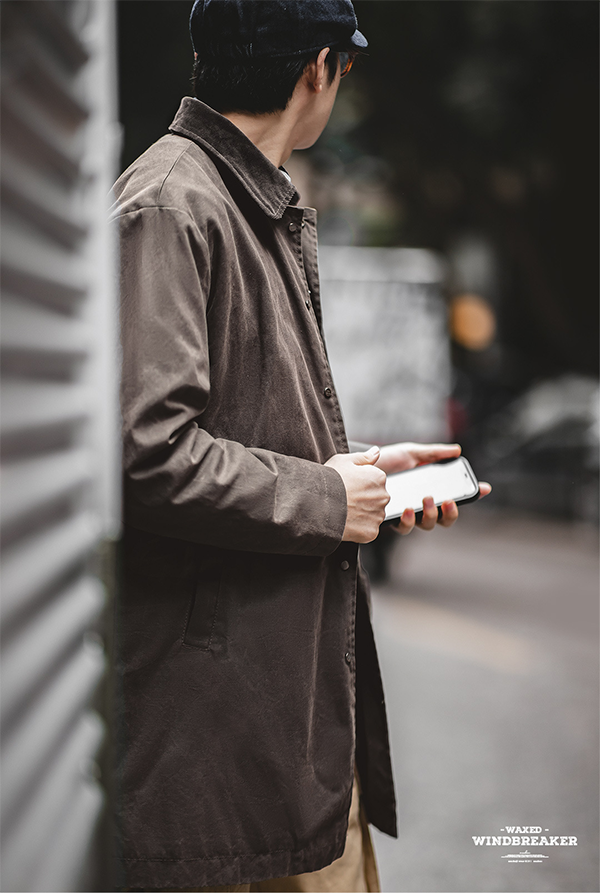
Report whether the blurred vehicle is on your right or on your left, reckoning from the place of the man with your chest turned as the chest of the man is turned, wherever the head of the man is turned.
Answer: on your left

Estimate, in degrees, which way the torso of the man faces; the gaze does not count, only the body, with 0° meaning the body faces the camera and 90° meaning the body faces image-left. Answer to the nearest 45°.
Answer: approximately 270°

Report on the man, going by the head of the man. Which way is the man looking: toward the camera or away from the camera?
away from the camera
